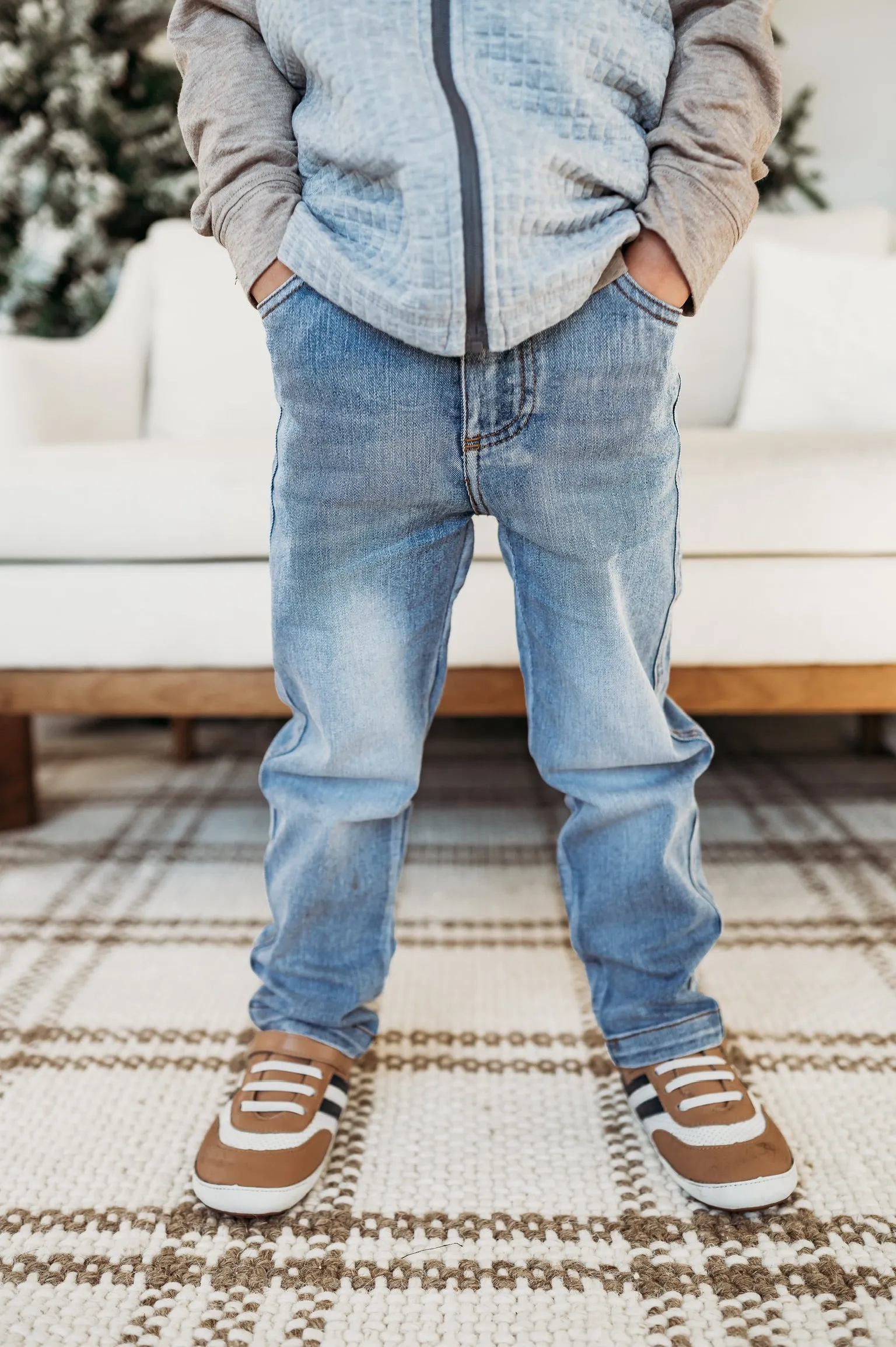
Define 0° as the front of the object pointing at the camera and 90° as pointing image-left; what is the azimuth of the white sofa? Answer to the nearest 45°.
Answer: approximately 0°

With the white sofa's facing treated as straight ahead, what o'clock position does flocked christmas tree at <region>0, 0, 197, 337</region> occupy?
The flocked christmas tree is roughly at 5 o'clock from the white sofa.
